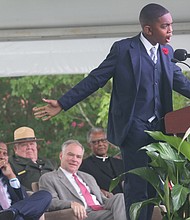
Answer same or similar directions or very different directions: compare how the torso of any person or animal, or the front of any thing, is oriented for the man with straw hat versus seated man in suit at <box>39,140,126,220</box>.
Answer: same or similar directions

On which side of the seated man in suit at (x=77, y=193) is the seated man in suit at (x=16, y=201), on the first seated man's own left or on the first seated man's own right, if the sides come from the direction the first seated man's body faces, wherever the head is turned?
on the first seated man's own right

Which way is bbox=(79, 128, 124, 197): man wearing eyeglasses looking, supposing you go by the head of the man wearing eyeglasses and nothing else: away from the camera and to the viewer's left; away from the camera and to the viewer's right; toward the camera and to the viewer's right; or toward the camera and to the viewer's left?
toward the camera and to the viewer's right

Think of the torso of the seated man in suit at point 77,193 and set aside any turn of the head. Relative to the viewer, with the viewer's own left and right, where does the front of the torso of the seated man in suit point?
facing the viewer and to the right of the viewer

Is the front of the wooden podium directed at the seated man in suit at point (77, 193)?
no

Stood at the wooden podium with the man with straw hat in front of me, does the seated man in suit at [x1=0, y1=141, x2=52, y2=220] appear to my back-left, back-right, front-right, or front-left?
front-left

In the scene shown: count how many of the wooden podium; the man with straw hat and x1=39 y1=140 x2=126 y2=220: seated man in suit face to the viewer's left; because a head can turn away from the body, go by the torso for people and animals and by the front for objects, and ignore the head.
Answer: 0

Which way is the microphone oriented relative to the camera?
to the viewer's left

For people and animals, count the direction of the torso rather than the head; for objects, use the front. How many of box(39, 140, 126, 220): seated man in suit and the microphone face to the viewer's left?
1
